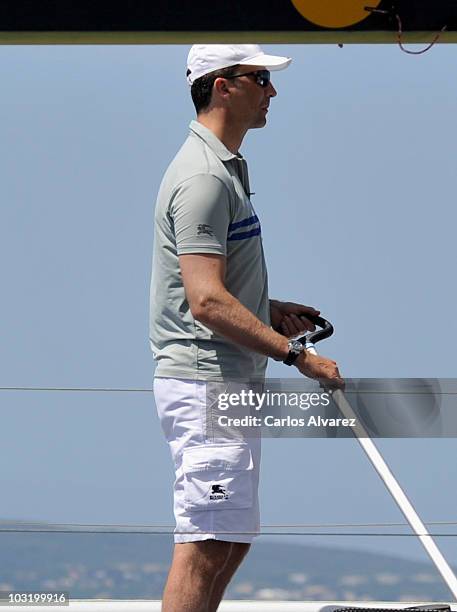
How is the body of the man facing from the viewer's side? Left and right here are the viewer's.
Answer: facing to the right of the viewer

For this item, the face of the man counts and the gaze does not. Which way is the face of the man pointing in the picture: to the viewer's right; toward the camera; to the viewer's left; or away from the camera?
to the viewer's right
